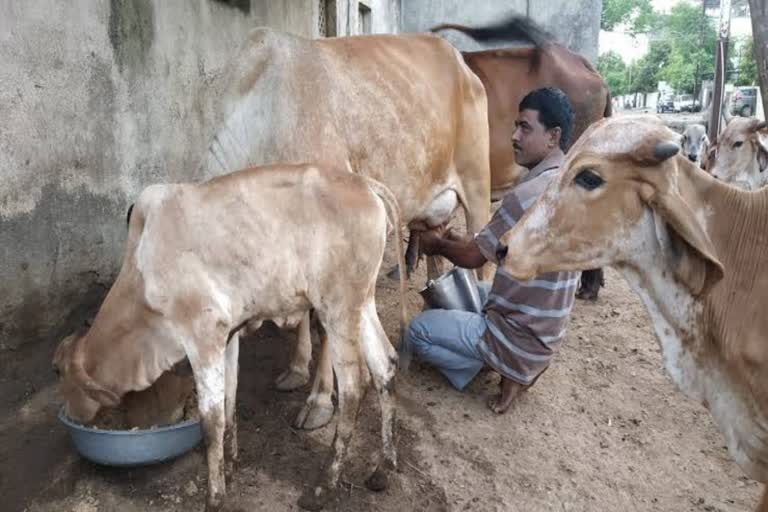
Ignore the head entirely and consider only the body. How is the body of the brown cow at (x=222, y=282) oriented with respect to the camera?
to the viewer's left

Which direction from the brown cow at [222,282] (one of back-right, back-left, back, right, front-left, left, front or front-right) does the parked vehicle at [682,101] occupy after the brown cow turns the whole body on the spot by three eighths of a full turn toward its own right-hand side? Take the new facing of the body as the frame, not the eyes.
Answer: front

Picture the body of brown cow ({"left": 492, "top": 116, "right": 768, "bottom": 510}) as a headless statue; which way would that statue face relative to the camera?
to the viewer's left

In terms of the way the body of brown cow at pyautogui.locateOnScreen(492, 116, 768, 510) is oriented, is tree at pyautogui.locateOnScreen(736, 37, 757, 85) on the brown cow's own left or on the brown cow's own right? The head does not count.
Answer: on the brown cow's own right

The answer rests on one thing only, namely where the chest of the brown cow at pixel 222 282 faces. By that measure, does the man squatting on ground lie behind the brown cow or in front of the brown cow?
behind

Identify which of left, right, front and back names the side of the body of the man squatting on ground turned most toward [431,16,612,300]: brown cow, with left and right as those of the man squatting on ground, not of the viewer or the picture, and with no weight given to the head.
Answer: right

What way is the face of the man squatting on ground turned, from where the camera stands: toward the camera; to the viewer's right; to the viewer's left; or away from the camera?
to the viewer's left

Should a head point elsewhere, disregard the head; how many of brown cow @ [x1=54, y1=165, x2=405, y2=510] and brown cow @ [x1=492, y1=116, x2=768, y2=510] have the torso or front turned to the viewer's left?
2

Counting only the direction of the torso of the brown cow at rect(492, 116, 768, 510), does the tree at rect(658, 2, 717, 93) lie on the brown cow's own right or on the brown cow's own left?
on the brown cow's own right

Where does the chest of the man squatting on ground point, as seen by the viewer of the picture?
to the viewer's left

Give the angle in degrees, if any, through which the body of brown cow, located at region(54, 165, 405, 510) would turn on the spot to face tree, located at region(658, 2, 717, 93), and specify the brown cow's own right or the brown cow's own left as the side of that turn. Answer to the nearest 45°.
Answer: approximately 135° to the brown cow's own right
